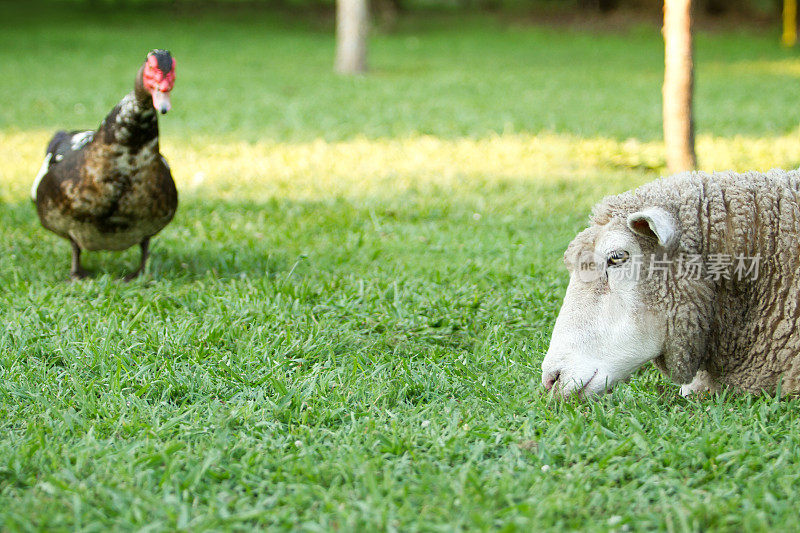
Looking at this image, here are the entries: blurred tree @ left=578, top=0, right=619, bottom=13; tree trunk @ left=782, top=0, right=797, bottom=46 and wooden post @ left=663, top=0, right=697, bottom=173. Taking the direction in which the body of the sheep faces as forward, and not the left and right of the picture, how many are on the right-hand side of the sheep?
3

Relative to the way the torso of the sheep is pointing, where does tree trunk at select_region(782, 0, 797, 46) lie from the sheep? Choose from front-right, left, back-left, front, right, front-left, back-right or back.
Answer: right

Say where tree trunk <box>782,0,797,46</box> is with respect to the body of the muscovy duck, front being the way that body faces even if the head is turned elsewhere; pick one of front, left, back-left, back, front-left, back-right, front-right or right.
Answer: left

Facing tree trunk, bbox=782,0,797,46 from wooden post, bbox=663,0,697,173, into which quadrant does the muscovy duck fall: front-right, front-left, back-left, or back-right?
back-left

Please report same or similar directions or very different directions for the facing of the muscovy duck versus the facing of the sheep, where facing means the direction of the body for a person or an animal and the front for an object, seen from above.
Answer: very different directions

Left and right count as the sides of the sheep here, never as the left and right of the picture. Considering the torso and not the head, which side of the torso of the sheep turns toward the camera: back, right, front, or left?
left

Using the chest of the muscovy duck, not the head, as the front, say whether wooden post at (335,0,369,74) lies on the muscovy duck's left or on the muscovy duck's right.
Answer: on the muscovy duck's left

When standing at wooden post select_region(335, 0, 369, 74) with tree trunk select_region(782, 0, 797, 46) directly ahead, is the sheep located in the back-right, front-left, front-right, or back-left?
back-right

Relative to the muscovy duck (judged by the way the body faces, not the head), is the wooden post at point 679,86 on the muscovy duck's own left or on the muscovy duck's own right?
on the muscovy duck's own left

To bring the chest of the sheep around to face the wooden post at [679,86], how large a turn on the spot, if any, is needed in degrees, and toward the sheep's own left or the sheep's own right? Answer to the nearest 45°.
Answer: approximately 90° to the sheep's own right

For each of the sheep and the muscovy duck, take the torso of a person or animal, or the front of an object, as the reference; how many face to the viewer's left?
1
